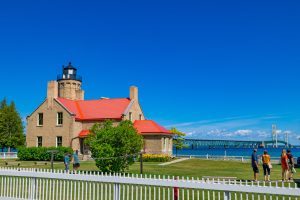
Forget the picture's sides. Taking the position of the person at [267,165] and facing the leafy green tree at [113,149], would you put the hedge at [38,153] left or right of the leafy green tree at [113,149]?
right

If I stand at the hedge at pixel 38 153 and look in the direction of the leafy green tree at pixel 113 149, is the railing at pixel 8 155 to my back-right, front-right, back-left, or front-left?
back-right

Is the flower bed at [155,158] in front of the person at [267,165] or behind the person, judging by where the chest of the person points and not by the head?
in front

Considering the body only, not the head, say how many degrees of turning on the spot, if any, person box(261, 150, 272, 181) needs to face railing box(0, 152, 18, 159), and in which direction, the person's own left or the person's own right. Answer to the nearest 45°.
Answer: approximately 45° to the person's own left

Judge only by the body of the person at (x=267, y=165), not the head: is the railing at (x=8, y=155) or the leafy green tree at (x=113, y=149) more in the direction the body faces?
the railing

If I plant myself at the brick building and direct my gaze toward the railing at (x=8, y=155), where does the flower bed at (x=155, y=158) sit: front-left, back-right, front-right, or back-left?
back-left

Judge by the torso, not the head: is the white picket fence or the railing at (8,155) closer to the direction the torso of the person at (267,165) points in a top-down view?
the railing
